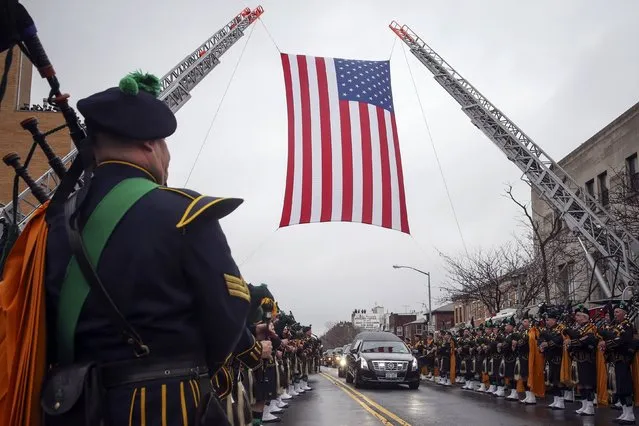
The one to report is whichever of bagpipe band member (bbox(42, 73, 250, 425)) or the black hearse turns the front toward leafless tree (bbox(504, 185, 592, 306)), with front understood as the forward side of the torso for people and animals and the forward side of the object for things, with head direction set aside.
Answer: the bagpipe band member

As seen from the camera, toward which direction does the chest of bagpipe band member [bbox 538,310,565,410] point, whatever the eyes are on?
to the viewer's left

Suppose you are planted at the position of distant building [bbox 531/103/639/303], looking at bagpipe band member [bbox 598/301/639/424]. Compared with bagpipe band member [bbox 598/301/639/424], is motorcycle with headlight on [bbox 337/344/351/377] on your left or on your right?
right

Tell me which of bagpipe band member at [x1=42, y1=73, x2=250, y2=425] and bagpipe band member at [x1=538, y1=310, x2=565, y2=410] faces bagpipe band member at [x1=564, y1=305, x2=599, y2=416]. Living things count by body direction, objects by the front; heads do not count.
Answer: bagpipe band member at [x1=42, y1=73, x2=250, y2=425]

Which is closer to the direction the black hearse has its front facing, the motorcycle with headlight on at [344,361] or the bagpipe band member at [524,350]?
the bagpipe band member

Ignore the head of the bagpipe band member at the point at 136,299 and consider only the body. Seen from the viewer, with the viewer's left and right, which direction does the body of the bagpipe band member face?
facing away from the viewer and to the right of the viewer

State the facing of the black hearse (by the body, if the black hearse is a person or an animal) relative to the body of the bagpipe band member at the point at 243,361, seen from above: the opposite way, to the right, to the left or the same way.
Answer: to the right

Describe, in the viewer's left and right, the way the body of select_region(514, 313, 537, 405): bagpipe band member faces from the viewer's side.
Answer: facing to the left of the viewer

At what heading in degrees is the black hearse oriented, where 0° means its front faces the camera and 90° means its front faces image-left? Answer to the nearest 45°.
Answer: approximately 0°

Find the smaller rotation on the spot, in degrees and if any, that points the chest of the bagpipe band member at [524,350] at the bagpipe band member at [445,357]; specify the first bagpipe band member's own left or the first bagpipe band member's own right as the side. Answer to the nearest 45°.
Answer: approximately 90° to the first bagpipe band member's own right

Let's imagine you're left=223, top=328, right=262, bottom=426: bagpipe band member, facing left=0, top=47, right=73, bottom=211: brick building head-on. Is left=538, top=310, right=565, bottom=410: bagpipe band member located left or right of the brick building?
right

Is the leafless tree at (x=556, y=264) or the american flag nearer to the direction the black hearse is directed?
the american flag

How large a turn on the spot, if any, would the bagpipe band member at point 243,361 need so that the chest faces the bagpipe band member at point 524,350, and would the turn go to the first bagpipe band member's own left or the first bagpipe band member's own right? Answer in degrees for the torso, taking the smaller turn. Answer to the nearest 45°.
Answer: approximately 45° to the first bagpipe band member's own left

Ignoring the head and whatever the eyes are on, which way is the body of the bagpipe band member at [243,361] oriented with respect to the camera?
to the viewer's right
